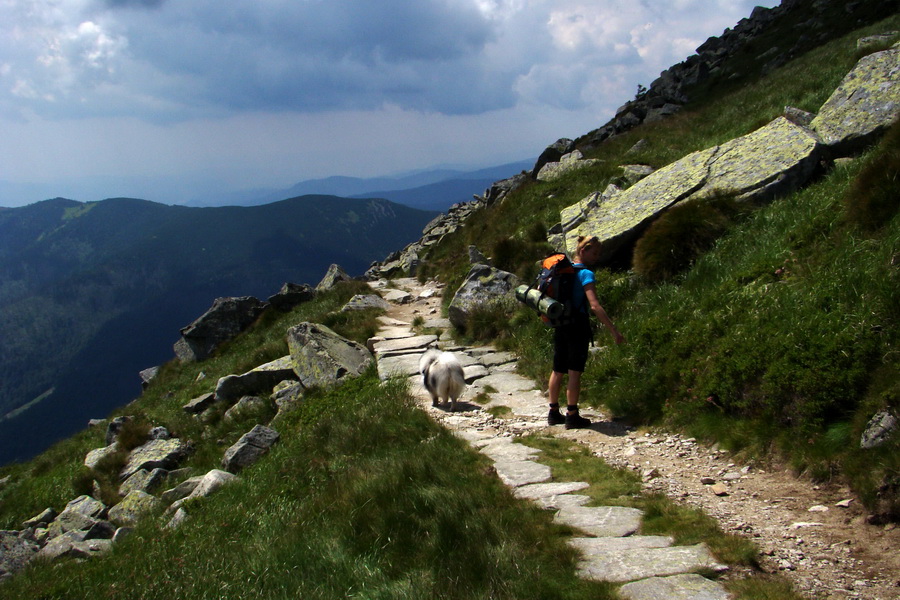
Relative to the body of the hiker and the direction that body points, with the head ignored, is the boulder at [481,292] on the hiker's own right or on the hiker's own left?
on the hiker's own left

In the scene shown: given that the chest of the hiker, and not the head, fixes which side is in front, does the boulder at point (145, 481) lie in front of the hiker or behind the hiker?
behind

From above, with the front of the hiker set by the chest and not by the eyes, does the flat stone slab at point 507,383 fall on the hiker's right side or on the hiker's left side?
on the hiker's left side

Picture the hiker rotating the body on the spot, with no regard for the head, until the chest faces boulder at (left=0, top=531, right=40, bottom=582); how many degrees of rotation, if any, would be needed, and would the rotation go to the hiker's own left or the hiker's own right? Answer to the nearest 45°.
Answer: approximately 180°

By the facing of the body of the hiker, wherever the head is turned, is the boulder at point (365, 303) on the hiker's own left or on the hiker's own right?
on the hiker's own left

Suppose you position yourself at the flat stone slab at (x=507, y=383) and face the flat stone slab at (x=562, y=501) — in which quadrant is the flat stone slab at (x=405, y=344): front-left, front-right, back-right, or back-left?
back-right

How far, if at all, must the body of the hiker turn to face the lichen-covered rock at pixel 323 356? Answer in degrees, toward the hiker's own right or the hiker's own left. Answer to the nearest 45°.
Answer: approximately 135° to the hiker's own left

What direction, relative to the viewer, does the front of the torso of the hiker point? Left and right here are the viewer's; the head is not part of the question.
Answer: facing to the right of the viewer

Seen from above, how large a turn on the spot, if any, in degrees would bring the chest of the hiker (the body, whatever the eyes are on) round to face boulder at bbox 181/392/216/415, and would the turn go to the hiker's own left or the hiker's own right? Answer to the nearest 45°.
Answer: approximately 135° to the hiker's own left
